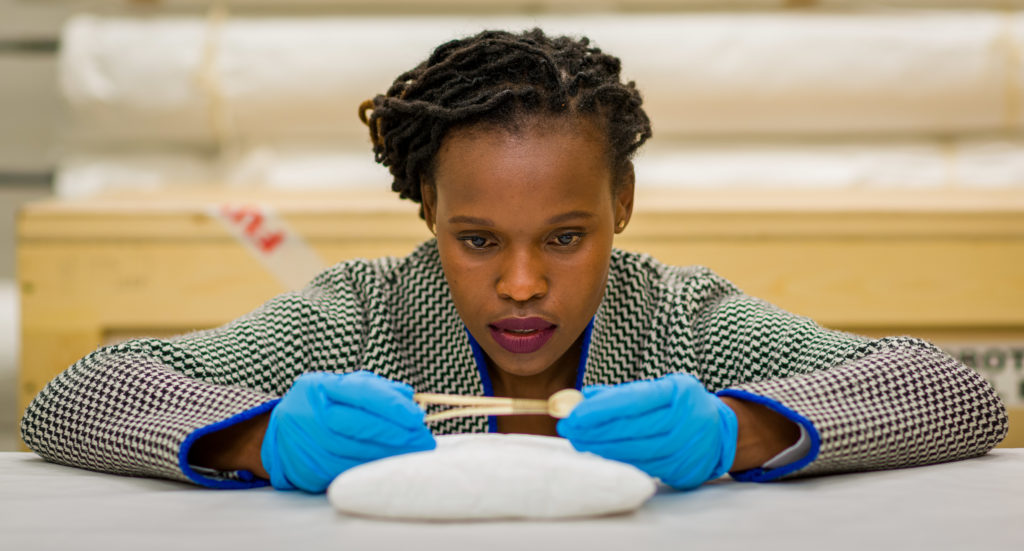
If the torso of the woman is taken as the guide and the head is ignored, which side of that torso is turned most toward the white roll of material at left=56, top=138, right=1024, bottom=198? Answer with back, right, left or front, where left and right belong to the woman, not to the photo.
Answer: back

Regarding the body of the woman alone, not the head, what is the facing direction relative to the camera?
toward the camera

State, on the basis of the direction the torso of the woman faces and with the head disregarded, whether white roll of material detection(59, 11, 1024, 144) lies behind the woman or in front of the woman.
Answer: behind

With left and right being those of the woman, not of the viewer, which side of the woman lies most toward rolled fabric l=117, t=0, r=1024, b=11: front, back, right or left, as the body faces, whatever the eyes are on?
back

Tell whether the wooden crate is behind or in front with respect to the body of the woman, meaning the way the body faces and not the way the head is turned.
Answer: behind
